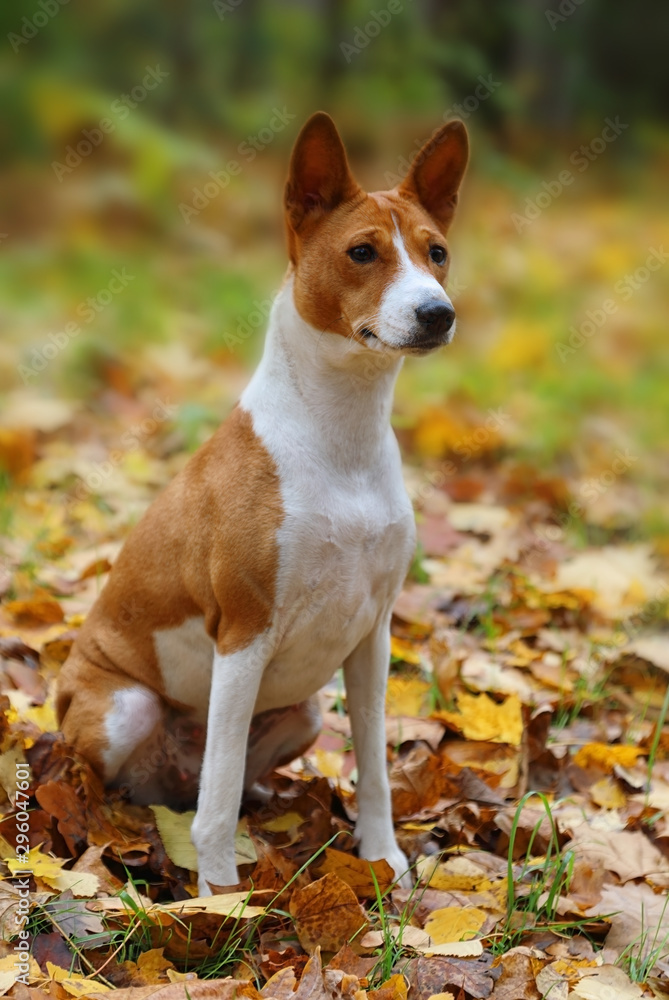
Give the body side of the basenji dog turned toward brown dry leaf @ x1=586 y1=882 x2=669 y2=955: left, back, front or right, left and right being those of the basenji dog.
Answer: front

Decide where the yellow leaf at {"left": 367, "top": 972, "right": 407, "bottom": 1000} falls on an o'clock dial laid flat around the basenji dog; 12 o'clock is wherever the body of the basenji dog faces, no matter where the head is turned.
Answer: The yellow leaf is roughly at 1 o'clock from the basenji dog.

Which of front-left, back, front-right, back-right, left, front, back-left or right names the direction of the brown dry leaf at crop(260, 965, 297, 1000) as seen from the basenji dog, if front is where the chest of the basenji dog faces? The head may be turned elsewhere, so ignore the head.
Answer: front-right

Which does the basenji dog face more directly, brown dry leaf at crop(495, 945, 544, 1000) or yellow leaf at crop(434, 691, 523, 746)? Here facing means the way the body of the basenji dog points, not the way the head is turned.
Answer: the brown dry leaf

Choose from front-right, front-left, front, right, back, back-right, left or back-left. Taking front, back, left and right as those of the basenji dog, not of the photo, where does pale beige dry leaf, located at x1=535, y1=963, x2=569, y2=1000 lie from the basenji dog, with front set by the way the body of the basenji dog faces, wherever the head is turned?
front

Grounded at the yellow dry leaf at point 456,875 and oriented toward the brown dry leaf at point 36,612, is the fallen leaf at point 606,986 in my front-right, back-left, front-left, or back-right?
back-left

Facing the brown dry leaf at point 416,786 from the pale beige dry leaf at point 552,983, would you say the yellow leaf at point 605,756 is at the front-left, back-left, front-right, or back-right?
front-right

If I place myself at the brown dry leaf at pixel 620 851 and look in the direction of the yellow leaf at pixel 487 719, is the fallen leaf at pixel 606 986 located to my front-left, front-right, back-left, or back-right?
back-left

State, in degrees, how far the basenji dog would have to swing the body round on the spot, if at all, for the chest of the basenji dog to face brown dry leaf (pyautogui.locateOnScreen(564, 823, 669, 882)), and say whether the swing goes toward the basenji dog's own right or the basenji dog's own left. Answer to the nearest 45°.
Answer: approximately 45° to the basenji dog's own left

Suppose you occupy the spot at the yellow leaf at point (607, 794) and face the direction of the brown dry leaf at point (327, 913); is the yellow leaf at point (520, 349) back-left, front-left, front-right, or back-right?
back-right

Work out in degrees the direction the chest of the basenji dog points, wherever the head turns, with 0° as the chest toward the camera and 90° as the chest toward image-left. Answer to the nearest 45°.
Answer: approximately 315°

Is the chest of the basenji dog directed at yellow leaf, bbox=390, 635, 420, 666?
no

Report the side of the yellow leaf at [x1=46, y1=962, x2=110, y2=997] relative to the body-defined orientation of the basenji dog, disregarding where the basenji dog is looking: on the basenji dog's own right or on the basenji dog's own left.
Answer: on the basenji dog's own right

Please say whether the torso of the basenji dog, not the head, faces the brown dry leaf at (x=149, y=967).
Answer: no
